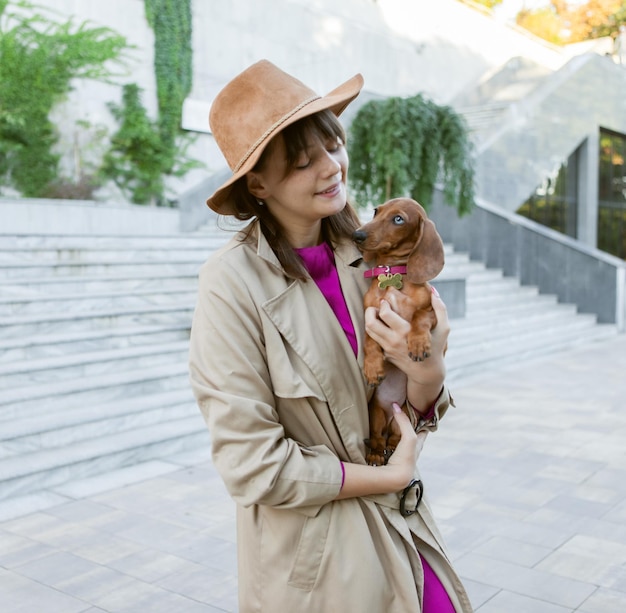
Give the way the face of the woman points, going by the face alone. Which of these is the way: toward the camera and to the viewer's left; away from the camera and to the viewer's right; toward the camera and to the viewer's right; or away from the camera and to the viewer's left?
toward the camera and to the viewer's right

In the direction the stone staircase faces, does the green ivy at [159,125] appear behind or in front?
behind

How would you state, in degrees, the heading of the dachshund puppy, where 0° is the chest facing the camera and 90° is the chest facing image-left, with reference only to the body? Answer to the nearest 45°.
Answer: approximately 45°

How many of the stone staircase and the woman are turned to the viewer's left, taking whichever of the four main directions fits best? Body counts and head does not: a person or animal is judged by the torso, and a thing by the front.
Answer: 0

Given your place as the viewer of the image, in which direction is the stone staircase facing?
facing the viewer and to the right of the viewer
